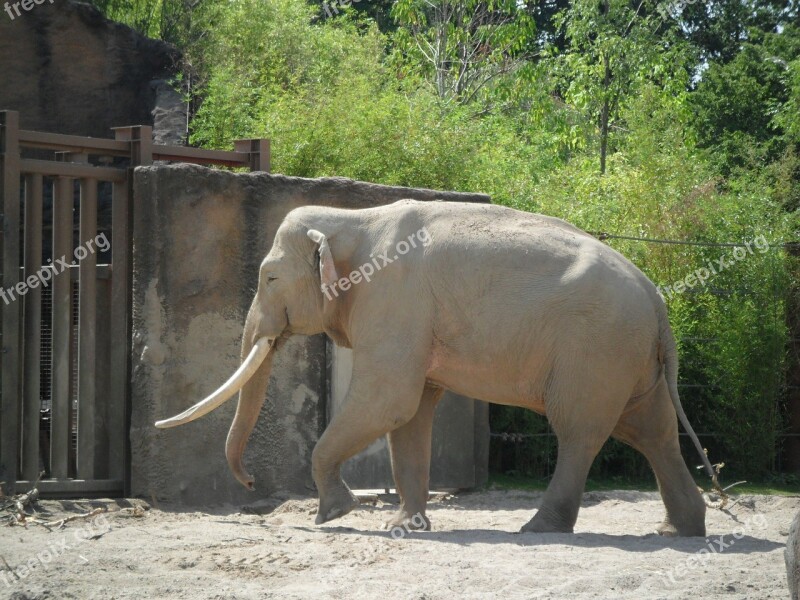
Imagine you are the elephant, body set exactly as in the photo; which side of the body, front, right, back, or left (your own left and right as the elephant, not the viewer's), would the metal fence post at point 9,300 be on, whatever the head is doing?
front

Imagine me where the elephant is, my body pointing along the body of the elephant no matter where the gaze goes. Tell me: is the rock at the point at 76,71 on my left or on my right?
on my right

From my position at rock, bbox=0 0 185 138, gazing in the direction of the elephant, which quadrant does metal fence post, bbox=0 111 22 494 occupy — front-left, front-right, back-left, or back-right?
front-right

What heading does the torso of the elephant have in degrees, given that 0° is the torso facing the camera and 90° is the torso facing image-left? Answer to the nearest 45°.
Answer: approximately 90°

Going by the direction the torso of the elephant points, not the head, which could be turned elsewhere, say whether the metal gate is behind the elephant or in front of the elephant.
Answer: in front

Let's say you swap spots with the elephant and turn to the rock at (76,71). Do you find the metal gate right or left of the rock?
left

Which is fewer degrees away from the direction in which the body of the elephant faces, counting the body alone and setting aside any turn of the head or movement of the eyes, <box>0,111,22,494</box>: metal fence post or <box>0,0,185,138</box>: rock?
the metal fence post
